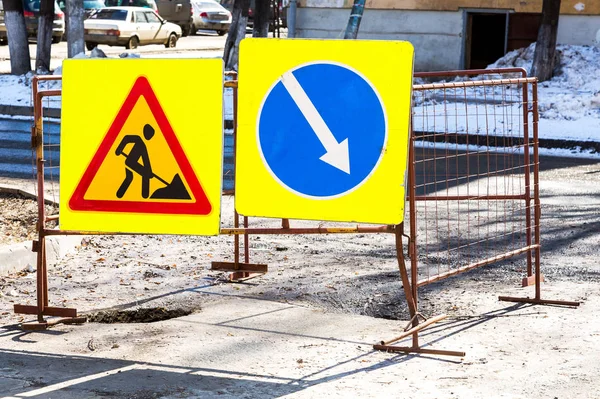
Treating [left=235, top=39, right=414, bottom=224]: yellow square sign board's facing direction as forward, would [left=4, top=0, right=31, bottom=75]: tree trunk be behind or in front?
behind

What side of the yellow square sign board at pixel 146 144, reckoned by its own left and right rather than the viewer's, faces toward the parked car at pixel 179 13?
back

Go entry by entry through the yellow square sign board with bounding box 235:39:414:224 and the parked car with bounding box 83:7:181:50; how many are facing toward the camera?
1

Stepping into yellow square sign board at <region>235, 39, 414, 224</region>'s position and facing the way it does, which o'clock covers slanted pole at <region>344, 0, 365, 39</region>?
The slanted pole is roughly at 6 o'clock from the yellow square sign board.

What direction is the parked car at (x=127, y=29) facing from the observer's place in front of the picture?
facing away from the viewer and to the right of the viewer

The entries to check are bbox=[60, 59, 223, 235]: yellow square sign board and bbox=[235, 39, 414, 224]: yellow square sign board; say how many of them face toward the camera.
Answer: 2

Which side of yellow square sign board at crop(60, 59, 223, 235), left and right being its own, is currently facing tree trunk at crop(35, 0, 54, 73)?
back

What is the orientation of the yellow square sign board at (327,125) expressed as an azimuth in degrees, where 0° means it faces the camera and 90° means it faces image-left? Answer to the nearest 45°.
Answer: approximately 0°

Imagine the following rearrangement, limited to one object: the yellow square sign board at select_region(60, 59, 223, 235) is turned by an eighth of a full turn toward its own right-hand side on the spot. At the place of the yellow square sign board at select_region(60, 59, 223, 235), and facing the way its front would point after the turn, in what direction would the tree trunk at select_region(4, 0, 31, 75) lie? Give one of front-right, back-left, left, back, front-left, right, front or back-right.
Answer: back-right

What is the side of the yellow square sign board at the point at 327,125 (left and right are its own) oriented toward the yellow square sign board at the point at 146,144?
right

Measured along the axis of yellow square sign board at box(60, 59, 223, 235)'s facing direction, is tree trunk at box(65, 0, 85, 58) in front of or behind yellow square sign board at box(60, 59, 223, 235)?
behind
